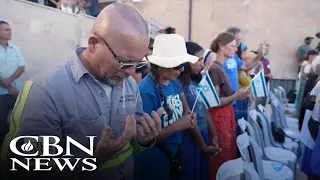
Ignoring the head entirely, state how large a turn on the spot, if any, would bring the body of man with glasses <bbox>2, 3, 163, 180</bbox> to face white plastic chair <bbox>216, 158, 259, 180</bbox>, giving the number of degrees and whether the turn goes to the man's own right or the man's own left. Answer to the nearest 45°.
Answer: approximately 90° to the man's own left

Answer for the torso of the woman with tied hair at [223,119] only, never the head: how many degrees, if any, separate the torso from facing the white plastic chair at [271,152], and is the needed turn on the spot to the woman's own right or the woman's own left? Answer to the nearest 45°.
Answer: approximately 45° to the woman's own left

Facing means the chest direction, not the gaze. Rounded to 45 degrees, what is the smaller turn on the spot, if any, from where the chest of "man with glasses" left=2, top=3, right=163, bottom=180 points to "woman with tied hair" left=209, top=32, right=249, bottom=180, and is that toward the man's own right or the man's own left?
approximately 90° to the man's own left

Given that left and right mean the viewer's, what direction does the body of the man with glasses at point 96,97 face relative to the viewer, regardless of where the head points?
facing the viewer and to the right of the viewer

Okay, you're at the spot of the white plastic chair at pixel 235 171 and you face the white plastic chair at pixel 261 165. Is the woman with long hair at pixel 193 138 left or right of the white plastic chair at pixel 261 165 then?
left

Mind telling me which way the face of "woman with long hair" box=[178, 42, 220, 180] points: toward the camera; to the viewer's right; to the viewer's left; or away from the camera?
to the viewer's right
